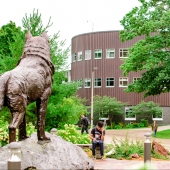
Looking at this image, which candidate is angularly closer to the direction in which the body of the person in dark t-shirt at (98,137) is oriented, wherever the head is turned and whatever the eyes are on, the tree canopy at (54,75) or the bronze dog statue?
the bronze dog statue

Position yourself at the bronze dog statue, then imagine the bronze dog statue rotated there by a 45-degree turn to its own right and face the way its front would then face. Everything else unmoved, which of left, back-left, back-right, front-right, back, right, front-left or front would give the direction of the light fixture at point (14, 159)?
right

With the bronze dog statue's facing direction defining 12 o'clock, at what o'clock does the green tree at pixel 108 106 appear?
The green tree is roughly at 11 o'clock from the bronze dog statue.

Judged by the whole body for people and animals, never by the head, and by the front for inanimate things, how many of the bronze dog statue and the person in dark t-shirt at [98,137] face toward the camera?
1

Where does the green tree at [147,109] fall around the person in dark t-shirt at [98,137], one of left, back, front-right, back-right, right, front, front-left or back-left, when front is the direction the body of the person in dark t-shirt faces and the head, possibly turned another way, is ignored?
back

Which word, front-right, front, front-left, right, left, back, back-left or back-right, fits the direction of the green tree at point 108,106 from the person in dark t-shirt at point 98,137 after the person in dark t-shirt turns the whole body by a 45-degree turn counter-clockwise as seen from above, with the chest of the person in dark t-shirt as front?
back-left

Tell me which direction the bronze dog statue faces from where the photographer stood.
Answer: facing away from the viewer and to the right of the viewer

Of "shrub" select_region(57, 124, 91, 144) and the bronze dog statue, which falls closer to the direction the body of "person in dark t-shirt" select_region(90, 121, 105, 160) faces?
the bronze dog statue

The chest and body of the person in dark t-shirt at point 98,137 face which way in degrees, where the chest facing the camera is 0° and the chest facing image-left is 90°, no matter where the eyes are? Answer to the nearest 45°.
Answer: approximately 0°
